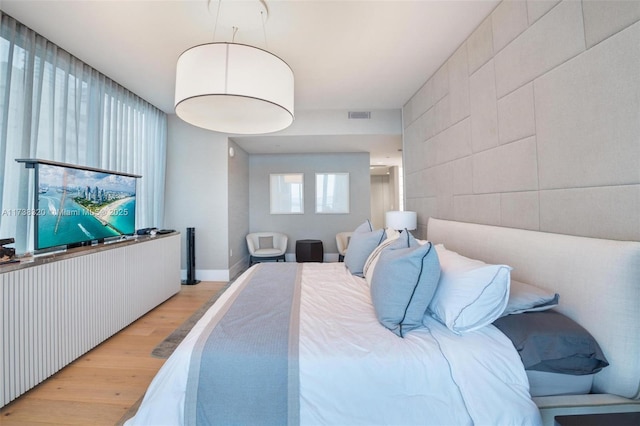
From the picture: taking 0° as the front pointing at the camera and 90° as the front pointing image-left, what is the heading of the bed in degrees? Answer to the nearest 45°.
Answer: approximately 90°

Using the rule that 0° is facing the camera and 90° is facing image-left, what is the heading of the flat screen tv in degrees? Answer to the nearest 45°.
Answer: approximately 315°

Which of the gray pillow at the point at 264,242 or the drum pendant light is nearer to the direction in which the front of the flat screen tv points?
the drum pendant light

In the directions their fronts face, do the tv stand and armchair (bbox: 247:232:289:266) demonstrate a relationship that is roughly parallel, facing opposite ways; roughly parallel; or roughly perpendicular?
roughly perpendicular

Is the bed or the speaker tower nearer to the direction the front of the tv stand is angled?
the bed

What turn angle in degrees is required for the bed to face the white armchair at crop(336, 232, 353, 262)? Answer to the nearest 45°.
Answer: approximately 90° to its right

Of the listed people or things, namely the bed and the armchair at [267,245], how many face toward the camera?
1

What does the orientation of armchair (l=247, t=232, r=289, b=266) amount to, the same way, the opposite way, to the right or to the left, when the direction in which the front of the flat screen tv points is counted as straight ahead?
to the right

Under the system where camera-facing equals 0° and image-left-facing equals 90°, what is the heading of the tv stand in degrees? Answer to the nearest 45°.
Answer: approximately 315°
